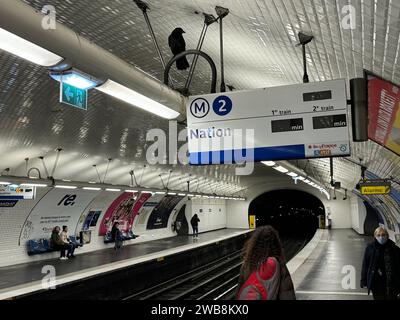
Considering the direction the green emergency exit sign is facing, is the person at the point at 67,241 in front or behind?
behind

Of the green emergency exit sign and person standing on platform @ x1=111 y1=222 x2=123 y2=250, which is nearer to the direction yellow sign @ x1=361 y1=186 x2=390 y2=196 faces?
the green emergency exit sign

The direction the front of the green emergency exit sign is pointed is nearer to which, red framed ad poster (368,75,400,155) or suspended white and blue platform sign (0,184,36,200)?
the red framed ad poster

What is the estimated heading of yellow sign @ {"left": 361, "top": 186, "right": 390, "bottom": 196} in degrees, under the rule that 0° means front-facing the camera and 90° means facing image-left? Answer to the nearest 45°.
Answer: approximately 0°

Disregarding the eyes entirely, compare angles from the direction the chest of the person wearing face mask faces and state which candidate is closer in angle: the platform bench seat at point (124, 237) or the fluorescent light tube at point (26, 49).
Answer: the fluorescent light tube

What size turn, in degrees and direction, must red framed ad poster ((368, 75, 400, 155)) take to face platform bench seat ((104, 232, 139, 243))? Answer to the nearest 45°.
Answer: approximately 90° to its right

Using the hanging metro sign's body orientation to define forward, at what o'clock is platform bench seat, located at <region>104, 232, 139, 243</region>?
The platform bench seat is roughly at 5 o'clock from the hanging metro sign.

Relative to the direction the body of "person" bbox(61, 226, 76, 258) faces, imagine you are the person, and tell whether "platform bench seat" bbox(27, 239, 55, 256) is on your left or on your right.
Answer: on your right

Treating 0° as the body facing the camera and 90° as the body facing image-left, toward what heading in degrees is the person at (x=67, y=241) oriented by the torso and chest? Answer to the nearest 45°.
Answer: approximately 315°

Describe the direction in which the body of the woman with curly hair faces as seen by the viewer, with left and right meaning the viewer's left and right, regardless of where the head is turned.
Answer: facing away from the viewer
